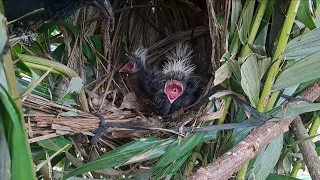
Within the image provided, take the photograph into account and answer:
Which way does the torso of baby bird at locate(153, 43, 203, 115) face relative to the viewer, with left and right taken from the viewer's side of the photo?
facing the viewer

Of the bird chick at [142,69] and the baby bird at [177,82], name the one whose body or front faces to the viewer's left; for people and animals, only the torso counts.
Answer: the bird chick

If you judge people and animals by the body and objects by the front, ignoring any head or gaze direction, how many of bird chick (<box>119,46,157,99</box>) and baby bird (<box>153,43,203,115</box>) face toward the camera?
1

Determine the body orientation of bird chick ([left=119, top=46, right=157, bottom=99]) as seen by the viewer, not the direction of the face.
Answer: to the viewer's left
